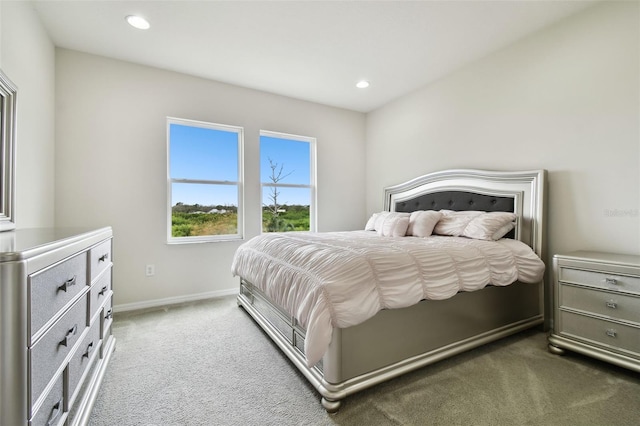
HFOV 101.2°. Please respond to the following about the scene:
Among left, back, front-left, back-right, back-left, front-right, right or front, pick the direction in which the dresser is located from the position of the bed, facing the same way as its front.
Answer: front

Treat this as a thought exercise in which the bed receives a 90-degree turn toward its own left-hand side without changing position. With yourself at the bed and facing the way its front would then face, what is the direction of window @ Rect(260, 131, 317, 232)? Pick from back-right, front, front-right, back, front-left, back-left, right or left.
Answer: back

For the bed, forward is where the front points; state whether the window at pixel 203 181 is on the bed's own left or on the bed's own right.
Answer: on the bed's own right

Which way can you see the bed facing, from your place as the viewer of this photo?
facing the viewer and to the left of the viewer

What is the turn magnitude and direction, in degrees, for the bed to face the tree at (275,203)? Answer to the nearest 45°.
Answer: approximately 90° to its right
